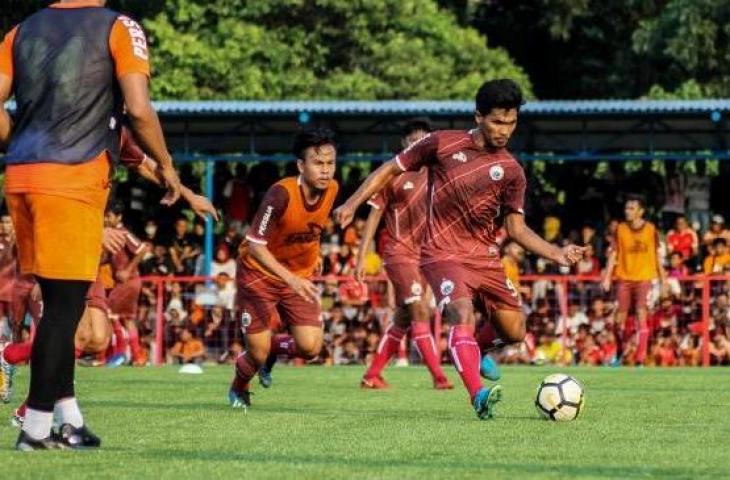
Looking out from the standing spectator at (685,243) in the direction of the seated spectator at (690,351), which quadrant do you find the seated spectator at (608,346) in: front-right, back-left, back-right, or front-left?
front-right

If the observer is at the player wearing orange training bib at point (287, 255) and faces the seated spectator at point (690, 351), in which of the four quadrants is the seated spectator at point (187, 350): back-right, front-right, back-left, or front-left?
front-left

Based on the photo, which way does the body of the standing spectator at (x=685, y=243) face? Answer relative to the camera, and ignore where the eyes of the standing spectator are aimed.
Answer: toward the camera

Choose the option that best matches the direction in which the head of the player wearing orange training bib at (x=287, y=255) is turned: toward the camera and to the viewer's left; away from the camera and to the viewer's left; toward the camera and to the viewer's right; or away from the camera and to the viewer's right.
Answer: toward the camera and to the viewer's right

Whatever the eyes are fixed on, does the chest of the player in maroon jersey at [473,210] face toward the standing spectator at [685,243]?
no

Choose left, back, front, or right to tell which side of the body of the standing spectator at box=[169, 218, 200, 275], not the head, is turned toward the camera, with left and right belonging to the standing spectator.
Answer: front

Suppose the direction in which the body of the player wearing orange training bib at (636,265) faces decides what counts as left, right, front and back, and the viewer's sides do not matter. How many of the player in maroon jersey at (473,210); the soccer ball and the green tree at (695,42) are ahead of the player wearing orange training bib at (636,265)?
2

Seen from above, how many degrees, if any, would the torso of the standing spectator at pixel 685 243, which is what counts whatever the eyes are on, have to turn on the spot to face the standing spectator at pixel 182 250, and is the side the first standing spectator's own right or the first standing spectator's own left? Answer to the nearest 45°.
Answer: approximately 90° to the first standing spectator's own right

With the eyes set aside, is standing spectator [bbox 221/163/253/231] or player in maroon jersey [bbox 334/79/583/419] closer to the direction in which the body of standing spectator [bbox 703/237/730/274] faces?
the player in maroon jersey

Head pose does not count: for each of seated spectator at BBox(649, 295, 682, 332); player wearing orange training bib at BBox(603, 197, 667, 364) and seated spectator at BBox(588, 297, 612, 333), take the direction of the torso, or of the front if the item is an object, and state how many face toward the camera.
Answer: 3

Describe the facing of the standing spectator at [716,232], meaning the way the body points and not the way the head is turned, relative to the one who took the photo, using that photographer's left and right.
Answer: facing the viewer

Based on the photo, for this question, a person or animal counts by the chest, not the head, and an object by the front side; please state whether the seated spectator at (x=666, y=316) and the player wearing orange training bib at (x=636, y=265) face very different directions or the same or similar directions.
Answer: same or similar directions

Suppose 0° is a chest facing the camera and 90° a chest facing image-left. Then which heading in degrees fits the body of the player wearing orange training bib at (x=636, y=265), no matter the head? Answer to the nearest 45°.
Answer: approximately 0°
